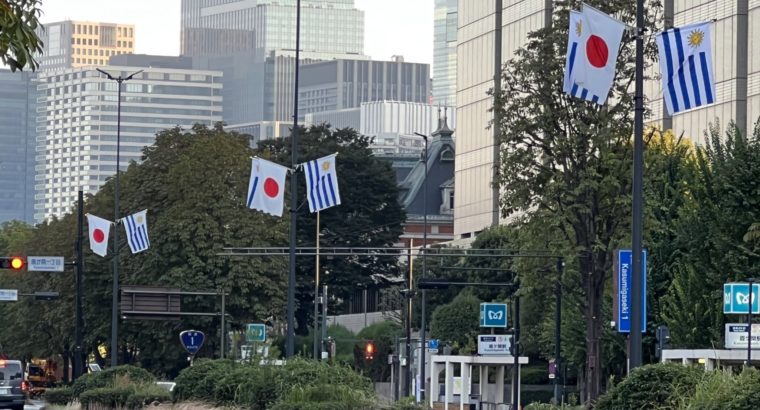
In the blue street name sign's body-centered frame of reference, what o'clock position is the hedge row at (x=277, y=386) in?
The hedge row is roughly at 2 o'clock from the blue street name sign.

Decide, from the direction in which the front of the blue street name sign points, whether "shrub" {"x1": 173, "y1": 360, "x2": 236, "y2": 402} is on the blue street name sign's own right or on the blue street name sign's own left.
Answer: on the blue street name sign's own right

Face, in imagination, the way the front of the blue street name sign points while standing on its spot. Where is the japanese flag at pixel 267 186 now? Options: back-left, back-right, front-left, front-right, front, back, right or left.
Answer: back-right

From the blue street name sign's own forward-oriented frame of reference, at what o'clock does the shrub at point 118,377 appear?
The shrub is roughly at 4 o'clock from the blue street name sign.

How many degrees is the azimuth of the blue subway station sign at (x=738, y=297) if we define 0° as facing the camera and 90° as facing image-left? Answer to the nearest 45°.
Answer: approximately 0°

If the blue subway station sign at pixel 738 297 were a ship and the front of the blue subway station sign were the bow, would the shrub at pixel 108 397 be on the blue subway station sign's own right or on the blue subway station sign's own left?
on the blue subway station sign's own right

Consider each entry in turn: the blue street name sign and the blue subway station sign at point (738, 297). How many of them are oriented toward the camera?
2
